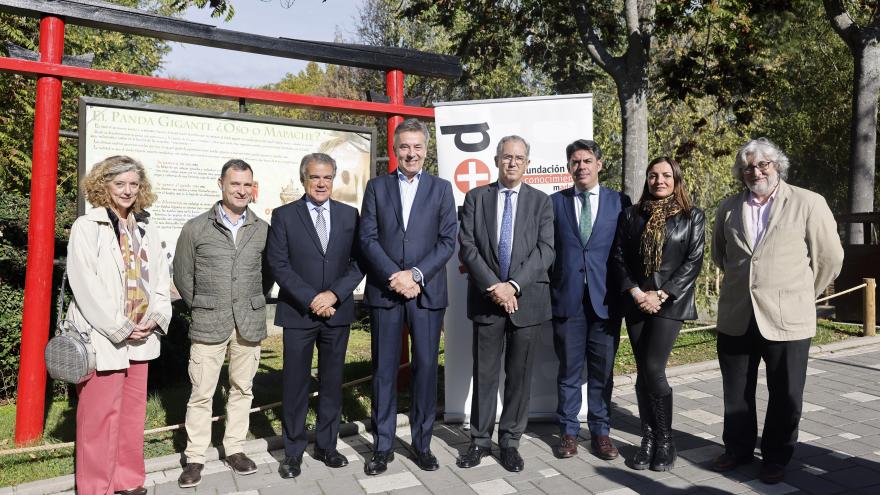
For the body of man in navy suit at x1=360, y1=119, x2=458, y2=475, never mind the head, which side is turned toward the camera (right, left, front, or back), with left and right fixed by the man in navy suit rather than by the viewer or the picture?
front

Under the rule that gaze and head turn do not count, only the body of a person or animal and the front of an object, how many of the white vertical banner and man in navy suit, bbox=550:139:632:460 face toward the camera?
2

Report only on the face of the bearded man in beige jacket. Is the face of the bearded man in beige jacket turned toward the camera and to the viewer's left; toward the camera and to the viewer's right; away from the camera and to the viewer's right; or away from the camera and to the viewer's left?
toward the camera and to the viewer's left

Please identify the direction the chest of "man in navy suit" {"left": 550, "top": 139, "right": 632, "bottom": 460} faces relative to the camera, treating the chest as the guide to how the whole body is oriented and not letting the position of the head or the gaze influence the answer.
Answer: toward the camera

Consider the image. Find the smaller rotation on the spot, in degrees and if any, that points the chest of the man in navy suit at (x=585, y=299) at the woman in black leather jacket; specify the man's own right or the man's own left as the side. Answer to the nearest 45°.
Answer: approximately 45° to the man's own left

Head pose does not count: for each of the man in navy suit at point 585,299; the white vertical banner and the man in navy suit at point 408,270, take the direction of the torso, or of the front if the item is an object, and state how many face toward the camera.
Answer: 3

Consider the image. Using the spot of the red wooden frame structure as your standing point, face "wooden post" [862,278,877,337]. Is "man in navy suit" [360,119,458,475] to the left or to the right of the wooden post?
right

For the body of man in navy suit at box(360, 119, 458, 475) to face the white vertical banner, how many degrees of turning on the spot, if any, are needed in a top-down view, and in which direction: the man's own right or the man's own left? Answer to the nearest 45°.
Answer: approximately 135° to the man's own left

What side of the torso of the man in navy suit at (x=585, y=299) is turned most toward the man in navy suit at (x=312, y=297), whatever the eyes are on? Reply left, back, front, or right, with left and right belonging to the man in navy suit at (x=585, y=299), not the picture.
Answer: right

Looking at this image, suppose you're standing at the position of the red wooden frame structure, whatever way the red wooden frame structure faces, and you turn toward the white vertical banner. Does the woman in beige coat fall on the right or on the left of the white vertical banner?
right

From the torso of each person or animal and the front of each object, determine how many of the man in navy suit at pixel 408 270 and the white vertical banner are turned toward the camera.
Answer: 2

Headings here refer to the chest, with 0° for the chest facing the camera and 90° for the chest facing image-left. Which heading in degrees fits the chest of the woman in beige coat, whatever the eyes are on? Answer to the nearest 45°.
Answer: approximately 315°
